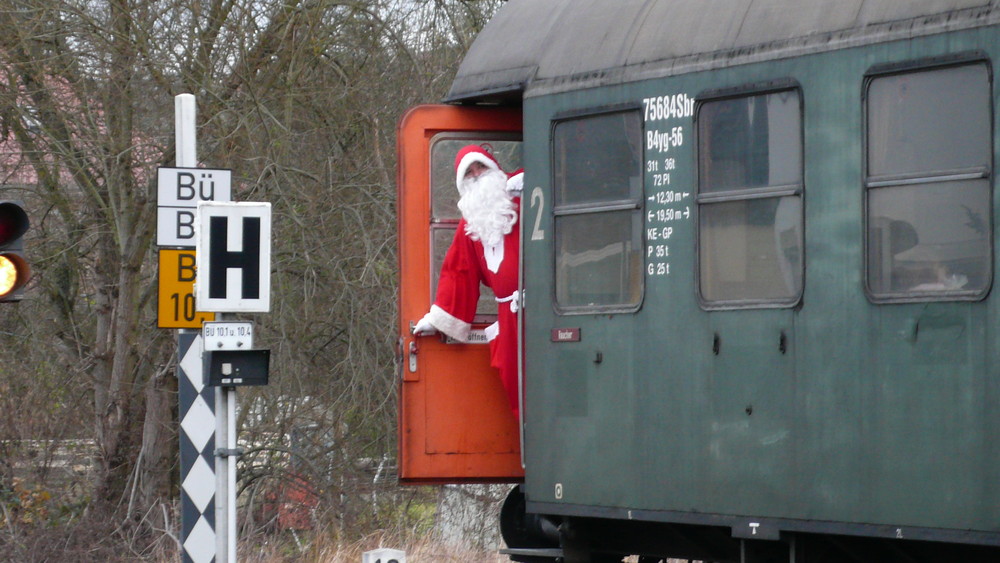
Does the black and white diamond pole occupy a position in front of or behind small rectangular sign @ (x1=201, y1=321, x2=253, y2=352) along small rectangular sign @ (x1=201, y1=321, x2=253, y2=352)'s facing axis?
behind

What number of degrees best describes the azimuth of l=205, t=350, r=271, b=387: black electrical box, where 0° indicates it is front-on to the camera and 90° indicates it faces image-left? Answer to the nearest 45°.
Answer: approximately 0°

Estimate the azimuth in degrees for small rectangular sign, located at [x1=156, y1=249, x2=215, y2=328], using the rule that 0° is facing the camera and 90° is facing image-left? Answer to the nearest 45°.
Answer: approximately 0°

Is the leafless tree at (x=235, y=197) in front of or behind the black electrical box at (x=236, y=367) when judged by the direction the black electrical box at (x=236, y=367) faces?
behind
